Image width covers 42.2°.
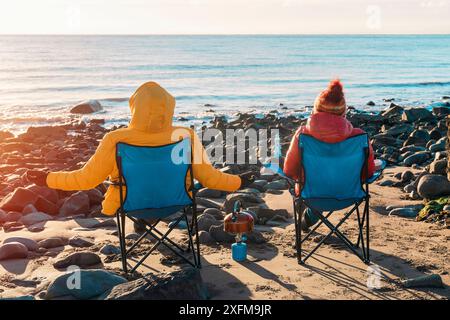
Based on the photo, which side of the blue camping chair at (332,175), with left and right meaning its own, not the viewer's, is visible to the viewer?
back

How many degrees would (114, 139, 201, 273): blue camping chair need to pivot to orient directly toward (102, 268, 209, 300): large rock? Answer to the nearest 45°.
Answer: approximately 180°

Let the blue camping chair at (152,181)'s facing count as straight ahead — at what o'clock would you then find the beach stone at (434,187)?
The beach stone is roughly at 2 o'clock from the blue camping chair.

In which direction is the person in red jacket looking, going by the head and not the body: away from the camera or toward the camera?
away from the camera

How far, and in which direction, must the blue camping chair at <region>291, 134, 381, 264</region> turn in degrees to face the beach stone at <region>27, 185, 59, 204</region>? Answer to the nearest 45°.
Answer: approximately 45° to its left

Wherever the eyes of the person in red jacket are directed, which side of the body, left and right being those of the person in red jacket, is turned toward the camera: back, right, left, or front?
back

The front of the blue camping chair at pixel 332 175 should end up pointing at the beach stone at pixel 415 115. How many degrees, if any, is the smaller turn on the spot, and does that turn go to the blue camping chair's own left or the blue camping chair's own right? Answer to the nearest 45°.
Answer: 0° — it already faces it

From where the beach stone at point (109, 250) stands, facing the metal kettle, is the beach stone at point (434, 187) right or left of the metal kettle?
left

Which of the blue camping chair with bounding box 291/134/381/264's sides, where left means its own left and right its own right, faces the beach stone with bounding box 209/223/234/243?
left

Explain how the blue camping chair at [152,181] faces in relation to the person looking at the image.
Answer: facing away from the viewer

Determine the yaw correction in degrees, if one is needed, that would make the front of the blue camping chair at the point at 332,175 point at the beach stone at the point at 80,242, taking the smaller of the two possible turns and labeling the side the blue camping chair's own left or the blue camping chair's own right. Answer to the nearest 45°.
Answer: approximately 90° to the blue camping chair's own left

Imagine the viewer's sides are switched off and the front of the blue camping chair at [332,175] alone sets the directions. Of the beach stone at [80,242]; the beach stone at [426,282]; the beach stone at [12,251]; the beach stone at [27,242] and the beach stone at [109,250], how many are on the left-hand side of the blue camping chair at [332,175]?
4

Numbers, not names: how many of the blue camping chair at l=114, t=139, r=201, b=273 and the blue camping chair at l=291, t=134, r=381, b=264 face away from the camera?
2

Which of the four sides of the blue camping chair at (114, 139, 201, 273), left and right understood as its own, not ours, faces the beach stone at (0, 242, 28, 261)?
left
